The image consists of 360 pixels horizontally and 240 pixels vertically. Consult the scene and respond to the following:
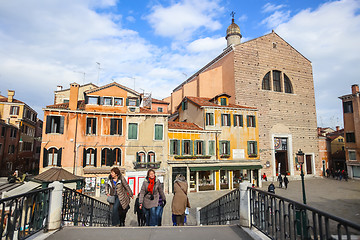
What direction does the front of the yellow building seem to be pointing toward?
toward the camera

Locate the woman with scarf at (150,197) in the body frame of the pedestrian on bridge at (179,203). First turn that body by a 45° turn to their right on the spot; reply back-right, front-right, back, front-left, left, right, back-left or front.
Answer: back

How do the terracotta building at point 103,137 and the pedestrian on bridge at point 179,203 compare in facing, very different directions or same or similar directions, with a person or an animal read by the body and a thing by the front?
very different directions

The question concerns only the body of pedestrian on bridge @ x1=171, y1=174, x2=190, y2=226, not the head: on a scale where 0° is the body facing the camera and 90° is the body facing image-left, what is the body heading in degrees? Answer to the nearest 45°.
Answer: approximately 180°

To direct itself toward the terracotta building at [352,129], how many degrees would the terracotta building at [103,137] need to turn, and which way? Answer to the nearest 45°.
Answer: approximately 90° to its left

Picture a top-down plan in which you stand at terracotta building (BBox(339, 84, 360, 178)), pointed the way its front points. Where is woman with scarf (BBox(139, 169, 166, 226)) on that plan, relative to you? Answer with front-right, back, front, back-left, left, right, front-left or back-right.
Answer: front-left

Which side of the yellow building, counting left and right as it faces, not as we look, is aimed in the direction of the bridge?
front

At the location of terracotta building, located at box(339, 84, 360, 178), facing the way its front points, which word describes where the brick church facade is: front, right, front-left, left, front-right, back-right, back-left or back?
front

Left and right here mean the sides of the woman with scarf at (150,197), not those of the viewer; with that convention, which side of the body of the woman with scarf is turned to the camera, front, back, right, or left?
front

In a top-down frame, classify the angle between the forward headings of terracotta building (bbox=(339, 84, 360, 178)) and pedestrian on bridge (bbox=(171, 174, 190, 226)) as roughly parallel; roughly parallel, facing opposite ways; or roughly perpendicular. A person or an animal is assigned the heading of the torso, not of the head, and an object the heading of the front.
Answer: roughly perpendicular

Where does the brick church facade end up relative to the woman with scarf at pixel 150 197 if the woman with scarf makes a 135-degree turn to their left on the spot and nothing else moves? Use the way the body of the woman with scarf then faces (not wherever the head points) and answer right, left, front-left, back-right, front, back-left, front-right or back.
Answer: front

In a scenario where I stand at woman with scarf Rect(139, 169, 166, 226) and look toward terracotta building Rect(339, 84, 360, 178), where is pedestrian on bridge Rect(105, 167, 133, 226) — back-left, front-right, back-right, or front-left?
back-left

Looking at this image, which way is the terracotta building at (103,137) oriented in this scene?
toward the camera

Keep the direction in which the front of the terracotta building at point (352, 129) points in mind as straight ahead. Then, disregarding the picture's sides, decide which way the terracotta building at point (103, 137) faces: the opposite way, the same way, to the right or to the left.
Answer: to the left

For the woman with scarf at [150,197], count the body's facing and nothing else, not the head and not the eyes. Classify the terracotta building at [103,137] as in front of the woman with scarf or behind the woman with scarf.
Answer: behind

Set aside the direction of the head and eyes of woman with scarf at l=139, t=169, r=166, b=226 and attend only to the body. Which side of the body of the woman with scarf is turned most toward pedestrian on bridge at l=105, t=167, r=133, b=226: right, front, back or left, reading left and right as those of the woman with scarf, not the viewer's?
right
